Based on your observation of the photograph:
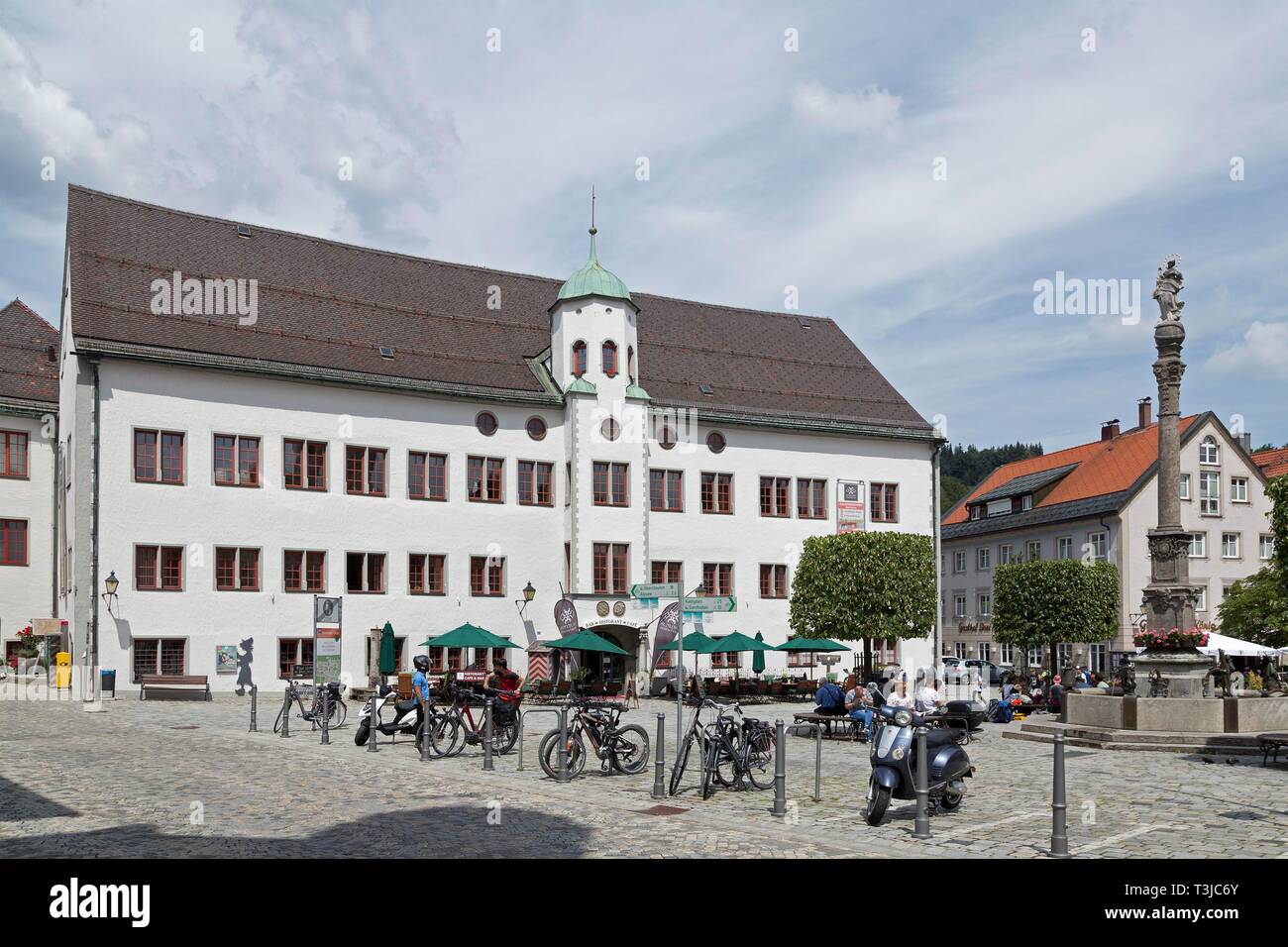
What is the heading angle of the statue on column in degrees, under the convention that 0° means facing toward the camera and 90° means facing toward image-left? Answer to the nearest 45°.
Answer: approximately 45°

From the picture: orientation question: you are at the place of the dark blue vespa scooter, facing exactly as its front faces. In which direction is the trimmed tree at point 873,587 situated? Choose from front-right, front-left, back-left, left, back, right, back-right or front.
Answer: back-right

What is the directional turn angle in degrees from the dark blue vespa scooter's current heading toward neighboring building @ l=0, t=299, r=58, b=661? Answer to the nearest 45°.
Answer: approximately 90° to its right

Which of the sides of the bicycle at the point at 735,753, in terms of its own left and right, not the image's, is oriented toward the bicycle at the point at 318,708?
right

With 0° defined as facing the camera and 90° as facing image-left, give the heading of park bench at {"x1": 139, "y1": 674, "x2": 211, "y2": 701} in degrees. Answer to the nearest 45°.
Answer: approximately 0°
